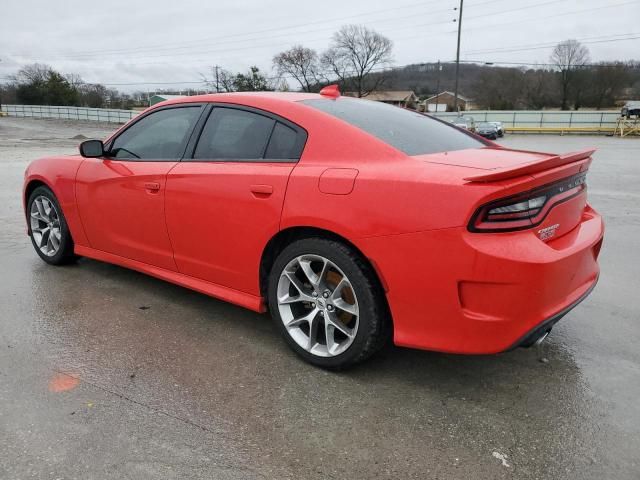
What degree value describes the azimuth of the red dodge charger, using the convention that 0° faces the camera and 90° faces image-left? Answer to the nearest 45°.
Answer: approximately 135°
